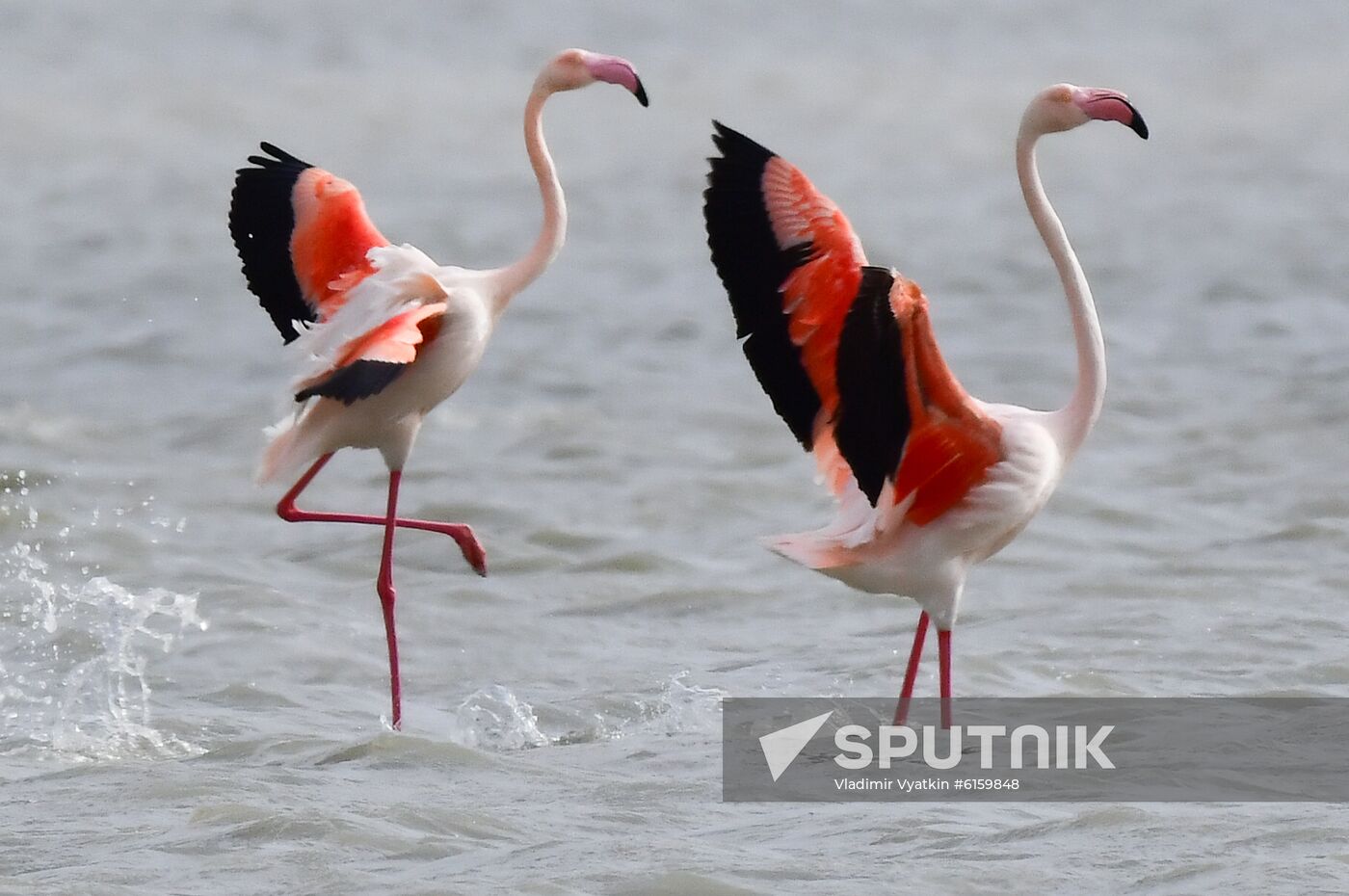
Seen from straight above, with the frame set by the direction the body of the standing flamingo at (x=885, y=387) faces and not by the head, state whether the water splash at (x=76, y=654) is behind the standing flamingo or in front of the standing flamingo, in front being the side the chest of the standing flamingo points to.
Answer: behind

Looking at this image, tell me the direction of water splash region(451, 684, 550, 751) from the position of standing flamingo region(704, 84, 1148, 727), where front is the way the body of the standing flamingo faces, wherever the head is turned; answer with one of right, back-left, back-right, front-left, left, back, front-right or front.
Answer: back-left

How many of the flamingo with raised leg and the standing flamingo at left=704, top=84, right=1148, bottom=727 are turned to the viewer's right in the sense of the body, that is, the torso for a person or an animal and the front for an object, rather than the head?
2

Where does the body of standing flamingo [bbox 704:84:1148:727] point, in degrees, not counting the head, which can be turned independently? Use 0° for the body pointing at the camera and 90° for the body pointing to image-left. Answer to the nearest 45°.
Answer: approximately 270°

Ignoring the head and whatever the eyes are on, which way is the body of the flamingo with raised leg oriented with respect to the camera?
to the viewer's right

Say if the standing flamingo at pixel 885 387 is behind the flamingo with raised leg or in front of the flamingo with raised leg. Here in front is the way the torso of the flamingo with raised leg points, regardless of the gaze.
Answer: in front

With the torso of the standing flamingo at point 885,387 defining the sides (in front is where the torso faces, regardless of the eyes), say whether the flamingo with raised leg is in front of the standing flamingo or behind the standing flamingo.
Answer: behind

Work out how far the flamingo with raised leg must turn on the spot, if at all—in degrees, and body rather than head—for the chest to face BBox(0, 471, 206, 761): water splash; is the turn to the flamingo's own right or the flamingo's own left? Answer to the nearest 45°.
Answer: approximately 135° to the flamingo's own left
